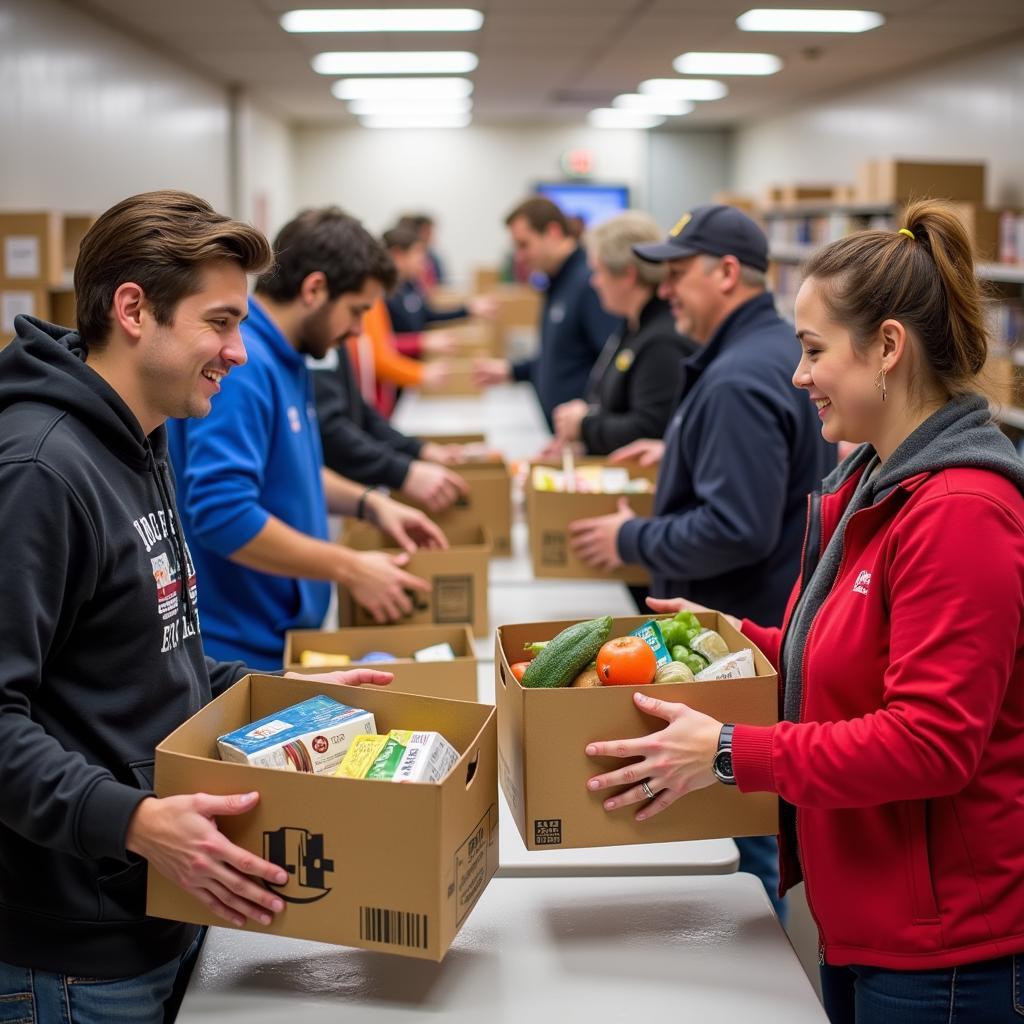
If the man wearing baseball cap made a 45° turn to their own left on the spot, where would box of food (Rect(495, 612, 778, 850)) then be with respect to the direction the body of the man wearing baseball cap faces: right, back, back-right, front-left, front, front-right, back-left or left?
front-left

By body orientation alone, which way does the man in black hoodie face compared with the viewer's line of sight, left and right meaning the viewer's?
facing to the right of the viewer

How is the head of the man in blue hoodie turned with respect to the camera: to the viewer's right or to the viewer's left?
to the viewer's right

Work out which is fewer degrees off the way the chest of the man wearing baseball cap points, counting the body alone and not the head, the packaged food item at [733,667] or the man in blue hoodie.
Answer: the man in blue hoodie

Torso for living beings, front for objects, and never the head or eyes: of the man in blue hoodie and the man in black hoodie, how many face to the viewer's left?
0

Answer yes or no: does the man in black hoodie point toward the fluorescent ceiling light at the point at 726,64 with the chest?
no

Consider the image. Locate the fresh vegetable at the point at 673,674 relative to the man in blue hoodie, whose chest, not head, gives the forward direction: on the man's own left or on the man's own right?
on the man's own right

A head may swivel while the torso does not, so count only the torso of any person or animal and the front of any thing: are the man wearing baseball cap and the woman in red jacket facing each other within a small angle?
no

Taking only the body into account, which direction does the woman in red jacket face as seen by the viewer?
to the viewer's left

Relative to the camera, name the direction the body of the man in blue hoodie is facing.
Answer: to the viewer's right

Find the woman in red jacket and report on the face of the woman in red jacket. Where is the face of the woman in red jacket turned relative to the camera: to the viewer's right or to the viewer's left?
to the viewer's left

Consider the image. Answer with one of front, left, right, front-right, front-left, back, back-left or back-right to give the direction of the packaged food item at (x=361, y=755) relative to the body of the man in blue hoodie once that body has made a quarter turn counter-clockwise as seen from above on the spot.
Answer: back

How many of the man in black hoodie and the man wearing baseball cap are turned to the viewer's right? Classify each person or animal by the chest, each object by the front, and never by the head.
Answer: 1

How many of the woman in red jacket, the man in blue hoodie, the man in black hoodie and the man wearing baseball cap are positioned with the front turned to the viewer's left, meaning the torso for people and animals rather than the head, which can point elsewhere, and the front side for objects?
2

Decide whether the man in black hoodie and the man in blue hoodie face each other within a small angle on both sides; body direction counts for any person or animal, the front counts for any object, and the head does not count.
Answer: no

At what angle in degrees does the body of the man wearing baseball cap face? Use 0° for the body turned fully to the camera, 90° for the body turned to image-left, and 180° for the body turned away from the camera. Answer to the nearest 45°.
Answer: approximately 90°

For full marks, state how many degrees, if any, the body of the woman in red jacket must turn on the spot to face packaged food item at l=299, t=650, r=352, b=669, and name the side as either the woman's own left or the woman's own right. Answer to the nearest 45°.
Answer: approximately 45° to the woman's own right
